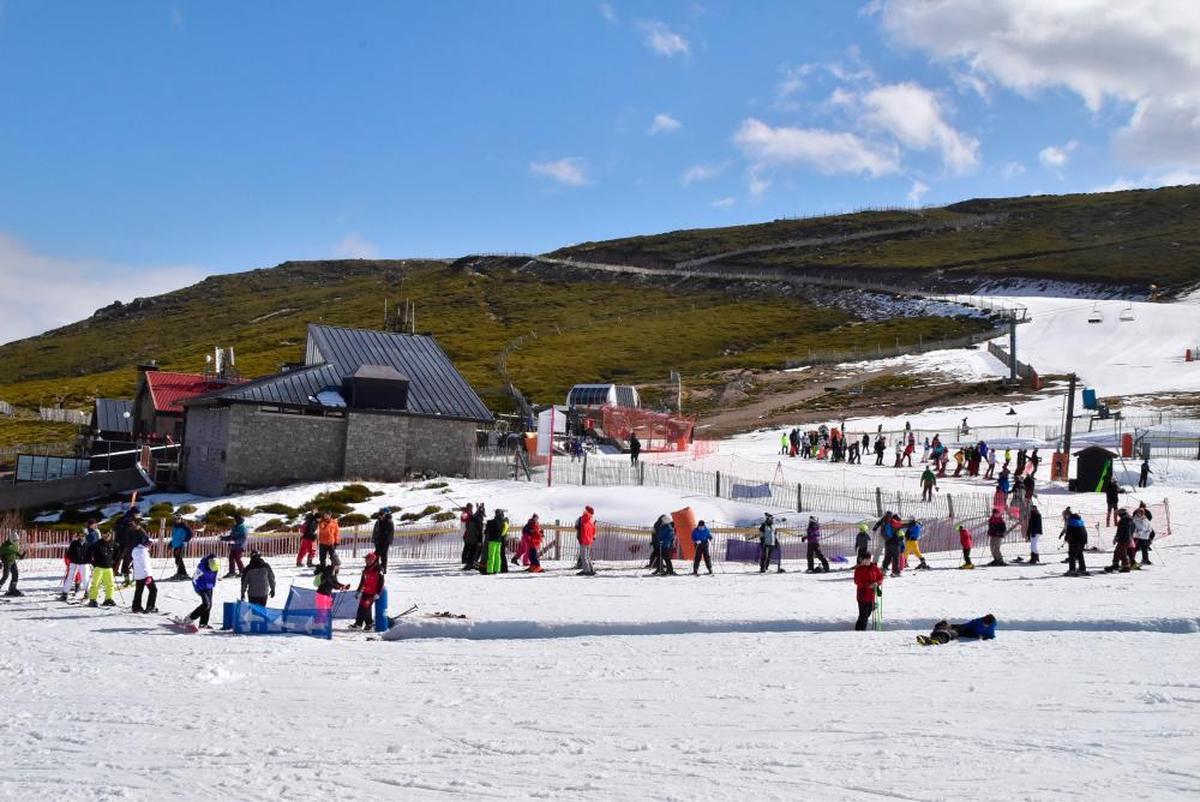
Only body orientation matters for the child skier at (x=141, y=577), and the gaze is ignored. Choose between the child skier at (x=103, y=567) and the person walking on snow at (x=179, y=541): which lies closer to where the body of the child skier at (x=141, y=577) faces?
the person walking on snow

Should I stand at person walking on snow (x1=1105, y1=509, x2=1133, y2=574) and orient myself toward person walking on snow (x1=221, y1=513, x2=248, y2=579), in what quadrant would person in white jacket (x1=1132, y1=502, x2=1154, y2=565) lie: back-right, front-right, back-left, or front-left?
back-right

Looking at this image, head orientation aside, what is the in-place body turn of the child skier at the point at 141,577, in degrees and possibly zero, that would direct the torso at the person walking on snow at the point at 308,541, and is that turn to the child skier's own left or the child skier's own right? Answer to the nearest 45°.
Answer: approximately 45° to the child skier's own left

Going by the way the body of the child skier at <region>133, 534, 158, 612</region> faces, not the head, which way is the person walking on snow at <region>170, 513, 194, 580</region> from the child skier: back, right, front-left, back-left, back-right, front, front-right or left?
left

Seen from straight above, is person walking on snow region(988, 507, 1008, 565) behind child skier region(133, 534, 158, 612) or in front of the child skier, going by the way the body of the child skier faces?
in front

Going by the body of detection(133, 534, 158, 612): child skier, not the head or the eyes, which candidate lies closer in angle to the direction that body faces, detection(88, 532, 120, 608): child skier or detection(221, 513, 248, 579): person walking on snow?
the person walking on snow

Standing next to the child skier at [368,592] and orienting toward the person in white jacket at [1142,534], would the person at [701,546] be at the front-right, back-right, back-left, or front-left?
front-left

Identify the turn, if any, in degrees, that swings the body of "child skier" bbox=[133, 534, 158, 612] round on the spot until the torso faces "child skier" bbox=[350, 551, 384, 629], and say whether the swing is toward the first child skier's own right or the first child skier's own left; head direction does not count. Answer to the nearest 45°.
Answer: approximately 45° to the first child skier's own right

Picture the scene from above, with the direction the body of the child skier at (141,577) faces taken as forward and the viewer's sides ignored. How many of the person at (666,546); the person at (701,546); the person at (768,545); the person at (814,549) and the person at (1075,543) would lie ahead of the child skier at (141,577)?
5

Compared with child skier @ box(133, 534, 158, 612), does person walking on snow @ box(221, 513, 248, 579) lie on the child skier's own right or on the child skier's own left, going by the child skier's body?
on the child skier's own left

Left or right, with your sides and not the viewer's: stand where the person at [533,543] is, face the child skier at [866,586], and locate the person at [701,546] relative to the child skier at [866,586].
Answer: left

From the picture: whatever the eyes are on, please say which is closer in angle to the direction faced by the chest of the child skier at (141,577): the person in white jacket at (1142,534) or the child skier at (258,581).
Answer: the person in white jacket

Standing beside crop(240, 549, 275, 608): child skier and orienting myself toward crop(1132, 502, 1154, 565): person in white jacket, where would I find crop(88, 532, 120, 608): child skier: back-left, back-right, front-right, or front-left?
back-left
